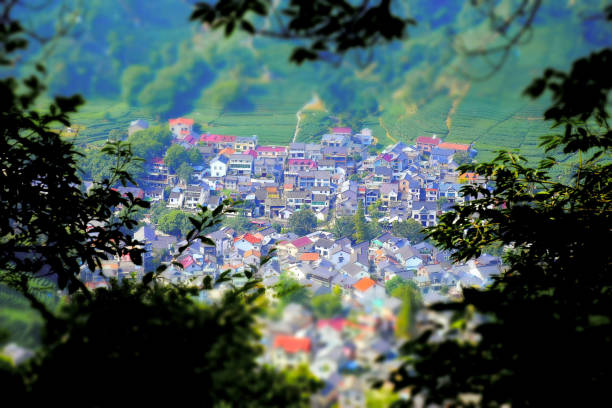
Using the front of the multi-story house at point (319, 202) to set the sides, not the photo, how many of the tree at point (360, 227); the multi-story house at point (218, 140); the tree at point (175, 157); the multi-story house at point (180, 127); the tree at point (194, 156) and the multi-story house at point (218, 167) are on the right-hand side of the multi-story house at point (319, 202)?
5

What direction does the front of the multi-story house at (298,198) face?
toward the camera

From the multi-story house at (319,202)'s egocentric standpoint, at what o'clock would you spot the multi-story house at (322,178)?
the multi-story house at (322,178) is roughly at 6 o'clock from the multi-story house at (319,202).

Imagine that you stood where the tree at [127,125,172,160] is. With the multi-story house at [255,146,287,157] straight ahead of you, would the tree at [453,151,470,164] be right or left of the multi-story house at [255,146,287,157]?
right

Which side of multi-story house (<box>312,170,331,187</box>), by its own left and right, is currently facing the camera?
front

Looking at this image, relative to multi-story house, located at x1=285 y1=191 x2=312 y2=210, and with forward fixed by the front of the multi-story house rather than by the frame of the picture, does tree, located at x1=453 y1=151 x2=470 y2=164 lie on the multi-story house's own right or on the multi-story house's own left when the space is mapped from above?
on the multi-story house's own left

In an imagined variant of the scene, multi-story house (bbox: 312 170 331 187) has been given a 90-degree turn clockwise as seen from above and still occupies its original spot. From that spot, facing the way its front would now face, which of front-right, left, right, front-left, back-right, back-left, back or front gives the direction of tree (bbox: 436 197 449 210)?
back-left

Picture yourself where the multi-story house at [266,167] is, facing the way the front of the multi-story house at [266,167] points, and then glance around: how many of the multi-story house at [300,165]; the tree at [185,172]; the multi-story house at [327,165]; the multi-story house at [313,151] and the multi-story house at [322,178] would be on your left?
4

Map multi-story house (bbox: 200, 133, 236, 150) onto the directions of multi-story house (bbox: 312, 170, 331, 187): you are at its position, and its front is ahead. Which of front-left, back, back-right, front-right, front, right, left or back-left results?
right

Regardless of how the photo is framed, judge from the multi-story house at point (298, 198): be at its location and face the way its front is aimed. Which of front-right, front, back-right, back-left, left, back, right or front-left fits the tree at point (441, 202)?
front-left

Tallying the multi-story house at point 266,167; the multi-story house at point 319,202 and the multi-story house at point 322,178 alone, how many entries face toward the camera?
3

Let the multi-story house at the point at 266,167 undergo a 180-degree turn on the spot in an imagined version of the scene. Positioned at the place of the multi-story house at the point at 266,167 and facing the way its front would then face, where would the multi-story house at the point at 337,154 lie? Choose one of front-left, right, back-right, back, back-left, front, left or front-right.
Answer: right
